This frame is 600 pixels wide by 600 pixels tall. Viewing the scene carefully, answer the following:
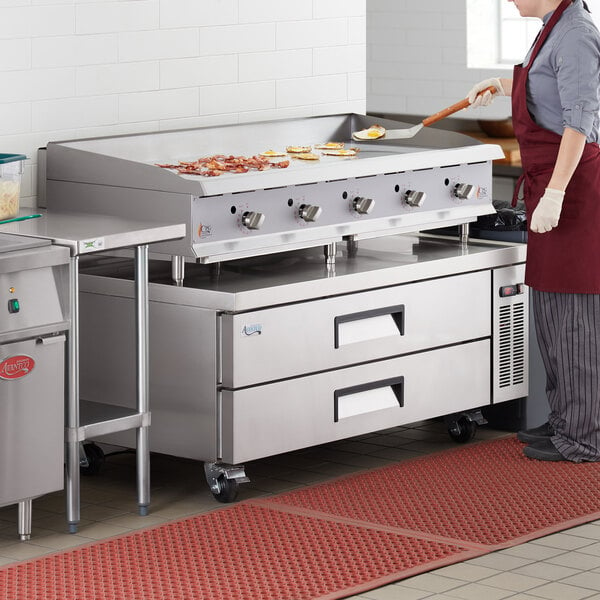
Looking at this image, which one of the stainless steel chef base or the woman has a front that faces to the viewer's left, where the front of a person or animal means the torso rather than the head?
the woman

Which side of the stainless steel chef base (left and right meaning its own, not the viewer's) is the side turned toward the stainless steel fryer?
right

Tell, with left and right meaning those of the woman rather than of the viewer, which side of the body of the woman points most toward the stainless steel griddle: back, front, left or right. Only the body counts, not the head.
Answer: front

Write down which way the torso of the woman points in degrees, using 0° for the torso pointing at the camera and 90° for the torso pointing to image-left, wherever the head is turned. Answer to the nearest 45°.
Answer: approximately 90°

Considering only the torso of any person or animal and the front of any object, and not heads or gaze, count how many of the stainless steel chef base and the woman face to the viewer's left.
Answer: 1

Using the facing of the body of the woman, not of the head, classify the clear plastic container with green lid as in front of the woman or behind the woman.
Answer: in front

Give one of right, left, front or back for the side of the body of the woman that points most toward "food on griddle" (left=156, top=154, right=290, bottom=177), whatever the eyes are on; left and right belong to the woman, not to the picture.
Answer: front

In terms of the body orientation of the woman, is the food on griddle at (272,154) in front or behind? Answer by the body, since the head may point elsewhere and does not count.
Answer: in front

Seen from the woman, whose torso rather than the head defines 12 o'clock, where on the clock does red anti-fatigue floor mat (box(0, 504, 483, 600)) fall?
The red anti-fatigue floor mat is roughly at 10 o'clock from the woman.

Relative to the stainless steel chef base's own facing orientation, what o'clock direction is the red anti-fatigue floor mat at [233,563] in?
The red anti-fatigue floor mat is roughly at 2 o'clock from the stainless steel chef base.

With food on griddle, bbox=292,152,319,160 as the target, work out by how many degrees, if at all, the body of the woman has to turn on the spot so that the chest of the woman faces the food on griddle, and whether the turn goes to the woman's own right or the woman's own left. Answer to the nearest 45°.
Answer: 0° — they already face it

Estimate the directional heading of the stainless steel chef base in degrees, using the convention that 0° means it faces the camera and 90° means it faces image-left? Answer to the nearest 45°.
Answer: approximately 315°
